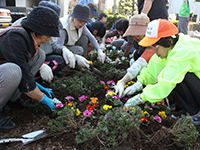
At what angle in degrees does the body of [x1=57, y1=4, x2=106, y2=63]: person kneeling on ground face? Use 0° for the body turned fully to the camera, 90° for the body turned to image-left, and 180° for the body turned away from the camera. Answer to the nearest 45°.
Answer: approximately 315°

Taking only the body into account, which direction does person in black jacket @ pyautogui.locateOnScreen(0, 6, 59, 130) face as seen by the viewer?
to the viewer's right

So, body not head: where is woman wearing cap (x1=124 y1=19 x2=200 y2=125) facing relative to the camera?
to the viewer's left

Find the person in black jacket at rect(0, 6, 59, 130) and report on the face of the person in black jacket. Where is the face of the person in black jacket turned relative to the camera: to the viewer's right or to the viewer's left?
to the viewer's right

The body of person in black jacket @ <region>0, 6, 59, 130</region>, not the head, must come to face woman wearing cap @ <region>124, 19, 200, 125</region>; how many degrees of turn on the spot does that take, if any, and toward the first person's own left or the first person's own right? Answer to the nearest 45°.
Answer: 0° — they already face them

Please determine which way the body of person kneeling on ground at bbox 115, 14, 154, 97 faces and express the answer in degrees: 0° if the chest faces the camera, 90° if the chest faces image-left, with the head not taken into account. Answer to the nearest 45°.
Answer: approximately 45°

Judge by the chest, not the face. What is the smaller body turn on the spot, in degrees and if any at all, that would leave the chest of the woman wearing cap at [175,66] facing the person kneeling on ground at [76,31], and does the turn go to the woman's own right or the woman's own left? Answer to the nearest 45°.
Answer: approximately 45° to the woman's own right
